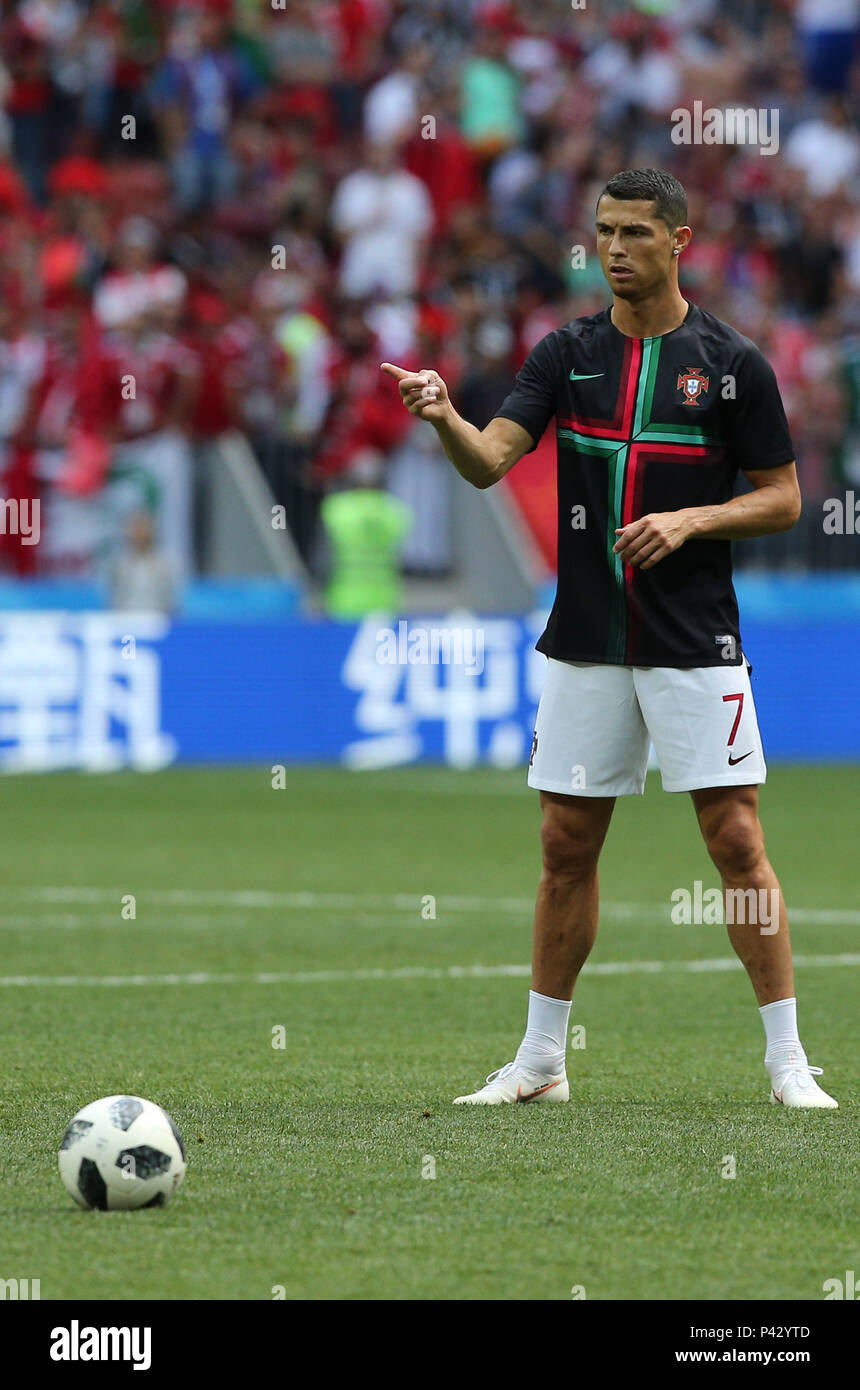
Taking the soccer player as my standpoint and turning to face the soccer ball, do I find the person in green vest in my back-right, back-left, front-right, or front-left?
back-right

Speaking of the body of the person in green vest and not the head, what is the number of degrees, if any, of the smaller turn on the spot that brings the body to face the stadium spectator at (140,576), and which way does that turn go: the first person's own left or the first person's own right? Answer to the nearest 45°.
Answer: approximately 135° to the first person's own left

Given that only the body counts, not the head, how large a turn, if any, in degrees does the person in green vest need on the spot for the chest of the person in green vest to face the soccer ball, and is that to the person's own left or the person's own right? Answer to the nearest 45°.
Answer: approximately 180°

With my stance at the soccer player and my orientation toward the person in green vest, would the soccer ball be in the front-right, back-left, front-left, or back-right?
back-left

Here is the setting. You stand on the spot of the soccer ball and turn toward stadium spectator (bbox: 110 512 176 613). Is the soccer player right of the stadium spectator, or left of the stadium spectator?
right

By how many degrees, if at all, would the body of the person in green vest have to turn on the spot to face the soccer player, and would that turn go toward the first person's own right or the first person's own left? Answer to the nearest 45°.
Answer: approximately 180°

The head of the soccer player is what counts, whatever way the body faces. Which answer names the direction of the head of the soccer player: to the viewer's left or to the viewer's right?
to the viewer's left

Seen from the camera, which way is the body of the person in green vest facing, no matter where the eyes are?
away from the camera
